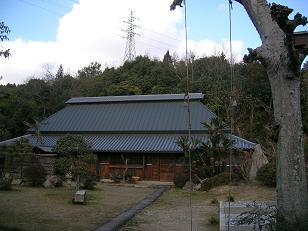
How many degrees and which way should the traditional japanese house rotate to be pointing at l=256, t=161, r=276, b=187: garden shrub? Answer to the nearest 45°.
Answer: approximately 45° to its left

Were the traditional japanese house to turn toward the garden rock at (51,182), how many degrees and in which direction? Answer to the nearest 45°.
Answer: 0° — it already faces it

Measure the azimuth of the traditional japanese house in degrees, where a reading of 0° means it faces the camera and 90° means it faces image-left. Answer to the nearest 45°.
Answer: approximately 0°

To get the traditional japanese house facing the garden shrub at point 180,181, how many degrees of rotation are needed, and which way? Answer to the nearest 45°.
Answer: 0° — it already faces it

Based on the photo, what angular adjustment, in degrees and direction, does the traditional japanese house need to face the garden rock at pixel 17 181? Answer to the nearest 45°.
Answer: approximately 45° to its right
